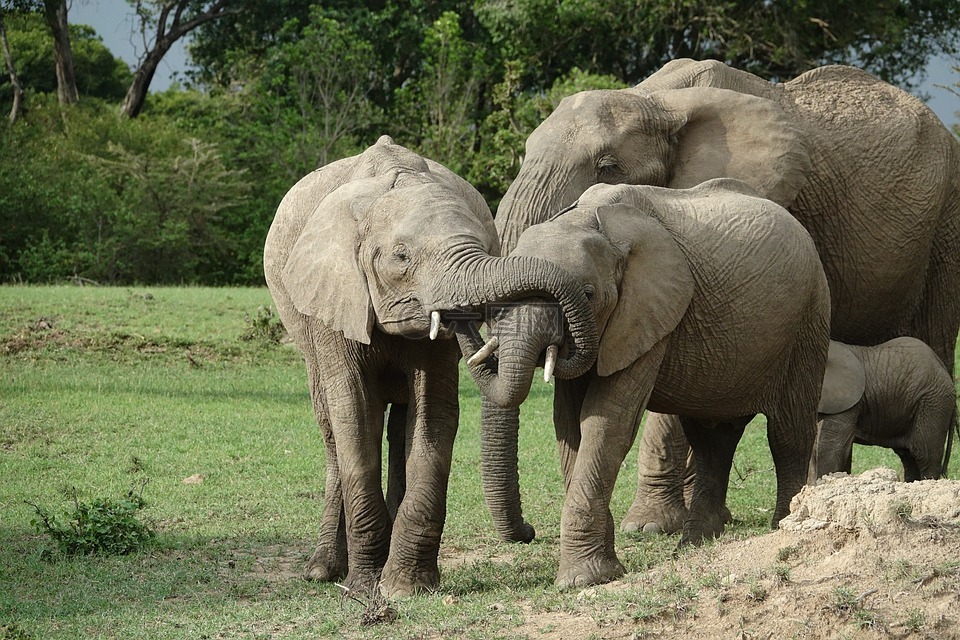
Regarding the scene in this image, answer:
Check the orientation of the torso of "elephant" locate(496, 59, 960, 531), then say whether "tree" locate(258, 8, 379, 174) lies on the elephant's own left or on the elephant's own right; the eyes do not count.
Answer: on the elephant's own right

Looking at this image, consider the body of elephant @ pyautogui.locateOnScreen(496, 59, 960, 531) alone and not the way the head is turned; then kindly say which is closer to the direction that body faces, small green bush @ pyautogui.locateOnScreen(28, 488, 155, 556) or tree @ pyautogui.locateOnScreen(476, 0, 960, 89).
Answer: the small green bush

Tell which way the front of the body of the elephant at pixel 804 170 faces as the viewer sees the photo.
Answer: to the viewer's left

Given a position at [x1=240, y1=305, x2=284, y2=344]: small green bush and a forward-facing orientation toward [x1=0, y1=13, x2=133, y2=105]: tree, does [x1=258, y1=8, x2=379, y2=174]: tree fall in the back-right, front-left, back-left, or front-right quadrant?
front-right

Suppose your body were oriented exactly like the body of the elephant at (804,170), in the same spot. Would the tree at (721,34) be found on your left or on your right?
on your right

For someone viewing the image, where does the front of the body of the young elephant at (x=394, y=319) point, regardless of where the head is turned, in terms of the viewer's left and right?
facing the viewer and to the right of the viewer

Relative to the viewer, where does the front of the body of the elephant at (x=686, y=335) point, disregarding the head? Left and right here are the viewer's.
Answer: facing the viewer and to the left of the viewer

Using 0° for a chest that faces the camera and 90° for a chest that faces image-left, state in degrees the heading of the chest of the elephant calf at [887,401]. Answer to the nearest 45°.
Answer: approximately 90°

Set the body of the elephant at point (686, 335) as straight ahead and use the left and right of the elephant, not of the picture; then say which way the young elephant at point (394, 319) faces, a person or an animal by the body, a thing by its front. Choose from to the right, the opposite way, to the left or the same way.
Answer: to the left

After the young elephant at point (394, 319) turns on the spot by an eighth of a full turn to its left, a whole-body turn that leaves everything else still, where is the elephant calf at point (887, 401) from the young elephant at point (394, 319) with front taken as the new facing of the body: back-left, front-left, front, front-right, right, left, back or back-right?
front-left

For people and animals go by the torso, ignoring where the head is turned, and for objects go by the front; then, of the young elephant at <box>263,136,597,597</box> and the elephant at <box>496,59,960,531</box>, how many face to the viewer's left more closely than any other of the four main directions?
1

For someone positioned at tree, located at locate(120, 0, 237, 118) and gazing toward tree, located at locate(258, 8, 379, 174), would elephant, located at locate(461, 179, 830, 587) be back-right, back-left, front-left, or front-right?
front-right

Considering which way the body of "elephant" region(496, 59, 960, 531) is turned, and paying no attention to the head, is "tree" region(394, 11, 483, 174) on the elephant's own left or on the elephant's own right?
on the elephant's own right

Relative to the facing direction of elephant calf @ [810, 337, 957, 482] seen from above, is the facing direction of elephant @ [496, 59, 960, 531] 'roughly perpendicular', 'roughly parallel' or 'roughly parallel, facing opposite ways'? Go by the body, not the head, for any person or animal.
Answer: roughly parallel
